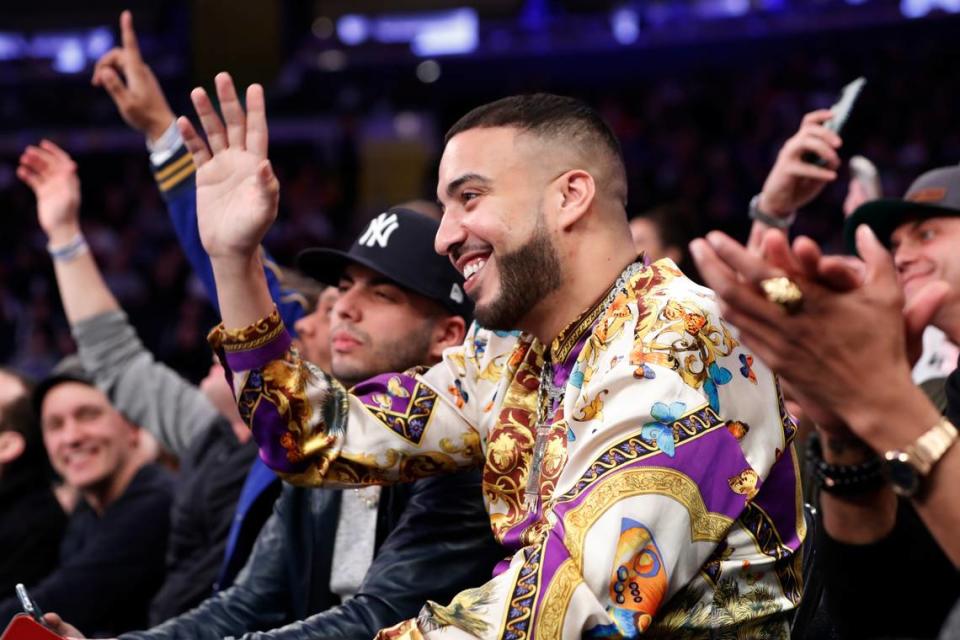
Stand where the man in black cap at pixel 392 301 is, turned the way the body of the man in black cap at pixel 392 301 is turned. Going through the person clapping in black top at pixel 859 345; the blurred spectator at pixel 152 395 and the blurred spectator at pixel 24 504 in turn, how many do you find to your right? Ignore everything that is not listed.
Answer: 2

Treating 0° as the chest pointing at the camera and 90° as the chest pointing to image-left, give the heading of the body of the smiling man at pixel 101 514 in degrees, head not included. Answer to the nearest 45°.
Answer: approximately 45°

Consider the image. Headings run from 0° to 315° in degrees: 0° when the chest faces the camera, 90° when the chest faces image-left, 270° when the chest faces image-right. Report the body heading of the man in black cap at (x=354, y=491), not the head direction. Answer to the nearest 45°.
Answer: approximately 45°

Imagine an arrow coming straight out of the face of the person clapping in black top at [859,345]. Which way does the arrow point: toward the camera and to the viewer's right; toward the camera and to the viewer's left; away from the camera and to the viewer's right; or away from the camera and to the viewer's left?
toward the camera and to the viewer's left

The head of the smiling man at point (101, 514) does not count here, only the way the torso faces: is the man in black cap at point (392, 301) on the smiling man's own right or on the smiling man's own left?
on the smiling man's own left

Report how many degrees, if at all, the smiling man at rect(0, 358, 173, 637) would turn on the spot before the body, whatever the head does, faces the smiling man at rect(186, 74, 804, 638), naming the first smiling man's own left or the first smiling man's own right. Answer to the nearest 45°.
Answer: approximately 45° to the first smiling man's own left

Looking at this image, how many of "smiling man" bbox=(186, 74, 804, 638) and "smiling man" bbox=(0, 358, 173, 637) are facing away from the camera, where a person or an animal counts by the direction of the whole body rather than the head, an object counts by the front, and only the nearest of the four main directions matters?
0

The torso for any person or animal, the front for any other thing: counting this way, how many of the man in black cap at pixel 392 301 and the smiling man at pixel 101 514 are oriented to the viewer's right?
0

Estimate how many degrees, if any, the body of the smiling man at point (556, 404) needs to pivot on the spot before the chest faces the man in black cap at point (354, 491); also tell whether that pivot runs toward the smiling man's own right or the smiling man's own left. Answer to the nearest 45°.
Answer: approximately 90° to the smiling man's own right
